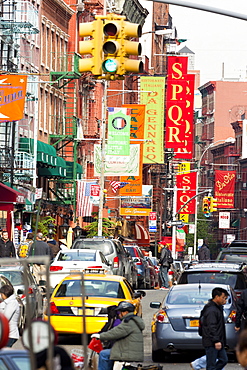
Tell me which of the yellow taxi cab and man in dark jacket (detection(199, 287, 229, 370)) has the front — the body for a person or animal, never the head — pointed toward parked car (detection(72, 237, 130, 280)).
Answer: the yellow taxi cab

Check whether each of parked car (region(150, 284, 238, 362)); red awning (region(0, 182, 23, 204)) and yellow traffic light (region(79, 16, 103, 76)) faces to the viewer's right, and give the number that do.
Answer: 1

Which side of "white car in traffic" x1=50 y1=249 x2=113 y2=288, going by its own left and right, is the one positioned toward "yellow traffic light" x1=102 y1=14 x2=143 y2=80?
back

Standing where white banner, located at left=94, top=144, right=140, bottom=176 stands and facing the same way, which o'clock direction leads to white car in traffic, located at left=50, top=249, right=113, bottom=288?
The white car in traffic is roughly at 12 o'clock from the white banner.

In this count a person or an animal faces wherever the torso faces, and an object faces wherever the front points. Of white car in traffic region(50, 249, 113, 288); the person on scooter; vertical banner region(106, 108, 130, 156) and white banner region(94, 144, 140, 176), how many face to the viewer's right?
0

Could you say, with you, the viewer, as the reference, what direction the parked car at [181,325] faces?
facing away from the viewer

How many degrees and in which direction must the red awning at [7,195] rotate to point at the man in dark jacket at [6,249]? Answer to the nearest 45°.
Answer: approximately 90° to its right

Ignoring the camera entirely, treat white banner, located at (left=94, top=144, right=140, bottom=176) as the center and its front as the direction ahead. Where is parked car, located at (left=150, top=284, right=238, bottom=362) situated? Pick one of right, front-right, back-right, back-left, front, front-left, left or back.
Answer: front

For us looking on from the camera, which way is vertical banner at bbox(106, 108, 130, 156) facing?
facing the viewer

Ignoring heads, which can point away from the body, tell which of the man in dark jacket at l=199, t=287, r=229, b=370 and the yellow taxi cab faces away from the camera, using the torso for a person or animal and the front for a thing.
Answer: the yellow taxi cab
